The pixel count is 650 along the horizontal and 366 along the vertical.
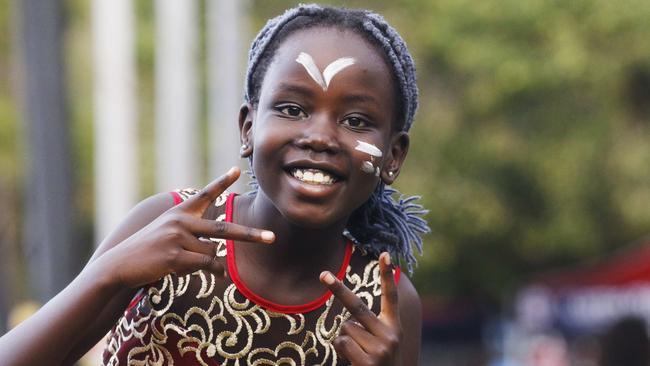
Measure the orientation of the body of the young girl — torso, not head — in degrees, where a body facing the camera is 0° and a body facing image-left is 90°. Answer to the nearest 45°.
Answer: approximately 0°
